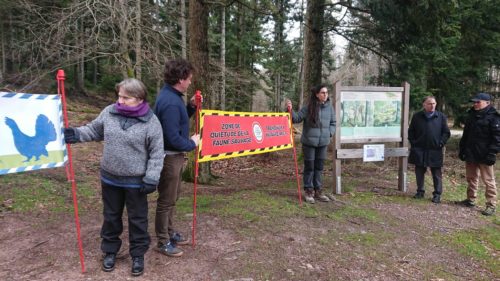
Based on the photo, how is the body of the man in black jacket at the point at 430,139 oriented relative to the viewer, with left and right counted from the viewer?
facing the viewer

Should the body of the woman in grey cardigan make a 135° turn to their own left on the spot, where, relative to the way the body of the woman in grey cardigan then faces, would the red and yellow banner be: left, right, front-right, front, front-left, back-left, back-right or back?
front

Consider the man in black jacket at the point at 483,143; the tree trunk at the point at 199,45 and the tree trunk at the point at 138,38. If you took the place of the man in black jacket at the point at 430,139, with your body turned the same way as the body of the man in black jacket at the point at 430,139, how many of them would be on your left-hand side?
1

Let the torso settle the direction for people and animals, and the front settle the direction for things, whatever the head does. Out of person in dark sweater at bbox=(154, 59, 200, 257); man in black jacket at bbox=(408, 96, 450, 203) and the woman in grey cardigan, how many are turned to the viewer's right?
1

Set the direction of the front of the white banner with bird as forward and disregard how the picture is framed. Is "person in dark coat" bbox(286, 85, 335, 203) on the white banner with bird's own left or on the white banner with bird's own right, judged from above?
on the white banner with bird's own left

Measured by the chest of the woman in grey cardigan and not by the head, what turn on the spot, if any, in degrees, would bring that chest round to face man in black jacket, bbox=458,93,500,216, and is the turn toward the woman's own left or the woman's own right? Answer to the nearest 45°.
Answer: approximately 90° to the woman's own left

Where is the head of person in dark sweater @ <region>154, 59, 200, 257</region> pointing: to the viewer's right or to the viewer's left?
to the viewer's right

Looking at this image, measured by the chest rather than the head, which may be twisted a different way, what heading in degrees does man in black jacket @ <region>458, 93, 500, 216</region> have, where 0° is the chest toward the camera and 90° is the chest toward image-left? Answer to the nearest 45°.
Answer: approximately 45°

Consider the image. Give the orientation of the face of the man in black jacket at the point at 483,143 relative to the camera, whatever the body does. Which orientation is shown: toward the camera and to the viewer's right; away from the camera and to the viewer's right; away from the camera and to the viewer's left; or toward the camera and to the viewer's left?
toward the camera and to the viewer's left

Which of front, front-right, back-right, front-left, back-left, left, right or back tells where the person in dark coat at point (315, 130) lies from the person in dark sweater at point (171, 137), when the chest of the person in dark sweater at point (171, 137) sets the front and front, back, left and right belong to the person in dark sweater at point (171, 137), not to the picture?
front-left

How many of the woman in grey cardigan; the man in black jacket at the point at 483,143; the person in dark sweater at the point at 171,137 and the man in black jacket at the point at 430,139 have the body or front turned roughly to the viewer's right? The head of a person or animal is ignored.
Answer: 1

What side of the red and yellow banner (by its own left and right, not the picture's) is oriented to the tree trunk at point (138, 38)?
back

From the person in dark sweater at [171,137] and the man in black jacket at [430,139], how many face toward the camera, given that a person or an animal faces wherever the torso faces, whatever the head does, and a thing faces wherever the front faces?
1
